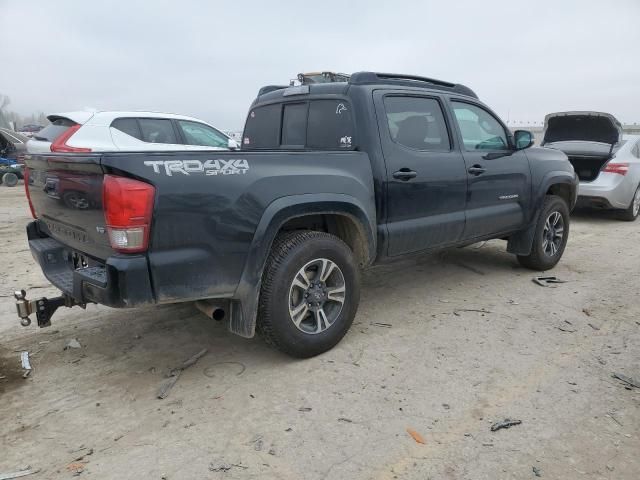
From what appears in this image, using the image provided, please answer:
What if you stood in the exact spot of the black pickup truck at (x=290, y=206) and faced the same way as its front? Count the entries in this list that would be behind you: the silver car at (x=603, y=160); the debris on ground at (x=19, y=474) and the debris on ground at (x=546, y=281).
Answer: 1

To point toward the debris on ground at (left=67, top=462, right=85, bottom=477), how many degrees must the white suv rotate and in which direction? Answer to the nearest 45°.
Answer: approximately 135° to its right

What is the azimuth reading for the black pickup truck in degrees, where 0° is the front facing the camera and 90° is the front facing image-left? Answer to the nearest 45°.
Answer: approximately 225°

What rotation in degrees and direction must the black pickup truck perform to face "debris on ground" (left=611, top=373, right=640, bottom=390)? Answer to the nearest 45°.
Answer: approximately 45° to its right

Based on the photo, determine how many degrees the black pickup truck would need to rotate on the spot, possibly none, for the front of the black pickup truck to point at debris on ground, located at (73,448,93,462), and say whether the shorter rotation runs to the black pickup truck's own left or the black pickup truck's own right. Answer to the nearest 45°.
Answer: approximately 180°

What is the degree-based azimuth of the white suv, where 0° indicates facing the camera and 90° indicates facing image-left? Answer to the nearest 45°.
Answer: approximately 225°

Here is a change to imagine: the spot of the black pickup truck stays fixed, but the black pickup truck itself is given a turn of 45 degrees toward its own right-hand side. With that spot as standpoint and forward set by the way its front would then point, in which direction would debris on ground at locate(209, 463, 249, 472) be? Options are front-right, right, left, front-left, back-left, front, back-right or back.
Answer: right

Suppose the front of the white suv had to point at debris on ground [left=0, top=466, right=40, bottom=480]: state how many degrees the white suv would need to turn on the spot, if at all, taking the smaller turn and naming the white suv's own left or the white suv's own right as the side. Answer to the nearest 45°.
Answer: approximately 135° to the white suv's own right

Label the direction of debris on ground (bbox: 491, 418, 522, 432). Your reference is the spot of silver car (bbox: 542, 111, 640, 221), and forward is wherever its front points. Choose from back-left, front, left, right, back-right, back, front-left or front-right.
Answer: back-right

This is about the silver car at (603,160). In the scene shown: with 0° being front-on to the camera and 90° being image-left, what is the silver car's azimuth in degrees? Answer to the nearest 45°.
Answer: approximately 225°

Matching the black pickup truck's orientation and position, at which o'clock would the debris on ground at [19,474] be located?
The debris on ground is roughly at 6 o'clock from the black pickup truck.

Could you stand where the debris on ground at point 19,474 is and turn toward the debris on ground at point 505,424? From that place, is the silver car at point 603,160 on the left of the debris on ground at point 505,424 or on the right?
left

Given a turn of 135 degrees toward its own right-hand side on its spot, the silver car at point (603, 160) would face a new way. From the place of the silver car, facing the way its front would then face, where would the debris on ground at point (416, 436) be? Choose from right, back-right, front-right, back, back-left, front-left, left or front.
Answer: front

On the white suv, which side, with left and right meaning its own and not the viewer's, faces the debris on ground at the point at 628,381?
right
